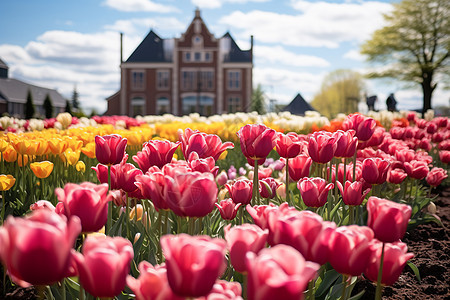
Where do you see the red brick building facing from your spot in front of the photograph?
facing the viewer

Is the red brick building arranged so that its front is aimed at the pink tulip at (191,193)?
yes

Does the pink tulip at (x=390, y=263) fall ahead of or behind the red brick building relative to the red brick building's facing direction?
ahead

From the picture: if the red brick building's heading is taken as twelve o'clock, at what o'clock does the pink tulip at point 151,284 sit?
The pink tulip is roughly at 12 o'clock from the red brick building.

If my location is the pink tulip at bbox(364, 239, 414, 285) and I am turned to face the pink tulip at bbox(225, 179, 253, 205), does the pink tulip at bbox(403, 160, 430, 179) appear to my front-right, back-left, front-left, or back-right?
front-right

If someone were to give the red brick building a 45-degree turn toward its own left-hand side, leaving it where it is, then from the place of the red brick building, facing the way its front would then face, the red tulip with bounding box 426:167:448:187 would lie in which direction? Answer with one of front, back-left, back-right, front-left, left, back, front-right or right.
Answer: front-right

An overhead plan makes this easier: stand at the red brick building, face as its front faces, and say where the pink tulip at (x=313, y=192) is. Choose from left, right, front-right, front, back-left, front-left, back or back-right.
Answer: front

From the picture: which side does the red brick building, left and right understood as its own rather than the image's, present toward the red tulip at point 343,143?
front

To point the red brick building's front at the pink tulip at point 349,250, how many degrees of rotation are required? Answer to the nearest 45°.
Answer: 0° — it already faces it

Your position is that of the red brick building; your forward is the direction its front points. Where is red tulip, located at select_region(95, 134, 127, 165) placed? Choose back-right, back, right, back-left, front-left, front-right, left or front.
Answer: front

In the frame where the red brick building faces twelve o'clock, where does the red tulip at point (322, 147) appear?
The red tulip is roughly at 12 o'clock from the red brick building.

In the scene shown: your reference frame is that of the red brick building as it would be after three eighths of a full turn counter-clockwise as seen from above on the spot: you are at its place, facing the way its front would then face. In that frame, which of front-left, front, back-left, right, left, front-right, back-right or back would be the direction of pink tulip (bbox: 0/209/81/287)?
back-right

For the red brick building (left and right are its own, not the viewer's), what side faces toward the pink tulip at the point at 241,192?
front

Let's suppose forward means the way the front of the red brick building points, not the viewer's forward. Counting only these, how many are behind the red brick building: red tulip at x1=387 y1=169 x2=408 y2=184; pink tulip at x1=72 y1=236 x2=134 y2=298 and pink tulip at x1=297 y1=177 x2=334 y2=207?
0

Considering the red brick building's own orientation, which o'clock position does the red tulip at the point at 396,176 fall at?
The red tulip is roughly at 12 o'clock from the red brick building.

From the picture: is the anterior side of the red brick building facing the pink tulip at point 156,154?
yes
